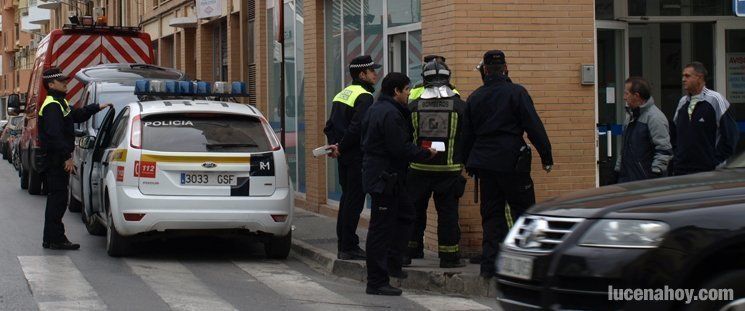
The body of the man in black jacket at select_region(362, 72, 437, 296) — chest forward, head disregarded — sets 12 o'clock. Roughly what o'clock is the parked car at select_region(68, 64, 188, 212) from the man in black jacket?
The parked car is roughly at 8 o'clock from the man in black jacket.

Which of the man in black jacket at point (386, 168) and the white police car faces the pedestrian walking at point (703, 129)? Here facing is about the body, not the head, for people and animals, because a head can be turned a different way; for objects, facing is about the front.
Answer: the man in black jacket

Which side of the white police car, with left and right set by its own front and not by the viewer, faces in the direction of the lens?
back

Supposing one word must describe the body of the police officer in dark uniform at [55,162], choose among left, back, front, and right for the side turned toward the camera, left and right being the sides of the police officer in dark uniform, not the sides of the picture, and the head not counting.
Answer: right

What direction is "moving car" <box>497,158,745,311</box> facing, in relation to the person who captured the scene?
facing the viewer and to the left of the viewer

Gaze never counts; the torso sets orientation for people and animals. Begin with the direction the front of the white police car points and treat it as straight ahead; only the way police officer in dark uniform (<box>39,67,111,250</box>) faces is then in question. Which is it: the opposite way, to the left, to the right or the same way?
to the right

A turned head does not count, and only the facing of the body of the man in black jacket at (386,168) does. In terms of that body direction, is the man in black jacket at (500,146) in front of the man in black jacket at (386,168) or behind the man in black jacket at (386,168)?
in front

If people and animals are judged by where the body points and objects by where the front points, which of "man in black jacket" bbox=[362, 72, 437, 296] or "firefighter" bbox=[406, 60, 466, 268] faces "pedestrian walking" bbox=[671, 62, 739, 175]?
the man in black jacket

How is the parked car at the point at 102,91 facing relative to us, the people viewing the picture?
facing away from the viewer

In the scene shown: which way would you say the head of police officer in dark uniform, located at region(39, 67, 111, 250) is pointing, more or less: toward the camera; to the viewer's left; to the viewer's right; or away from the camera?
to the viewer's right

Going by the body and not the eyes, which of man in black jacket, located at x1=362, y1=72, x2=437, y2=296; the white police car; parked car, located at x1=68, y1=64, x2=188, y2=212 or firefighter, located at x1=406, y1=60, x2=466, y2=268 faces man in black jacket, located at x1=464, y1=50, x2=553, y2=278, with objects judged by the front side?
man in black jacket, located at x1=362, y1=72, x2=437, y2=296

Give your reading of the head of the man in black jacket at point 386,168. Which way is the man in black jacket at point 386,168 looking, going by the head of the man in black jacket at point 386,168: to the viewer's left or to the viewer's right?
to the viewer's right

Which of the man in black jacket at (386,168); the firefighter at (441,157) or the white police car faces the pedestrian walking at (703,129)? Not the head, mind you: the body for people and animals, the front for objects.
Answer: the man in black jacket

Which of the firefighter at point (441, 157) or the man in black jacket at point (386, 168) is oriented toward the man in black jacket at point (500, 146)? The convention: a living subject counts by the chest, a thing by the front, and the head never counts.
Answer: the man in black jacket at point (386, 168)

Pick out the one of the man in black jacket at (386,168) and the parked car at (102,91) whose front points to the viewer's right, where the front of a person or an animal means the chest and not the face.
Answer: the man in black jacket

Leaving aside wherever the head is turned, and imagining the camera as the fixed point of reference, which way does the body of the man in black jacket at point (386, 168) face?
to the viewer's right

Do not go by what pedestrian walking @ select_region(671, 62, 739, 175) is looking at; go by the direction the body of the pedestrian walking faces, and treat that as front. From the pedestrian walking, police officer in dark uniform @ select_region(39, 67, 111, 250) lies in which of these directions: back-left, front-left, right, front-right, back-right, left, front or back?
front-right
